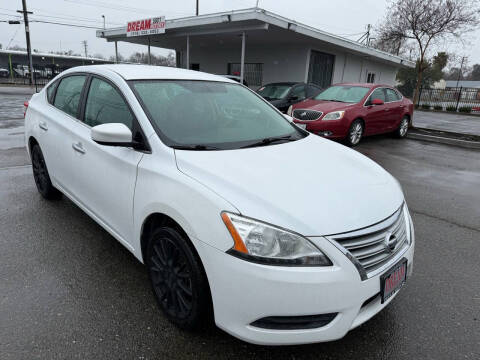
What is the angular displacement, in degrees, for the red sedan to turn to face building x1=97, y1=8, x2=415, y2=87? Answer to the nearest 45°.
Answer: approximately 90° to its right

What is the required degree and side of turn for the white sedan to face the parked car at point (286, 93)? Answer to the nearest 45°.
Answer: approximately 135° to its left

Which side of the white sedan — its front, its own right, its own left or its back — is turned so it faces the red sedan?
left

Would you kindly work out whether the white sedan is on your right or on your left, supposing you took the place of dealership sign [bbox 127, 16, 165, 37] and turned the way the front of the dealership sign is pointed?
on your left

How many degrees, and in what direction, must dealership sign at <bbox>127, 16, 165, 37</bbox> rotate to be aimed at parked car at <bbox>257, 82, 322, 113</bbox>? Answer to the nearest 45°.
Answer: approximately 90° to its left

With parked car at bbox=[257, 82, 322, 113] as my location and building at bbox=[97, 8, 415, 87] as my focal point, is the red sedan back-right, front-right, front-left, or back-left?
back-right

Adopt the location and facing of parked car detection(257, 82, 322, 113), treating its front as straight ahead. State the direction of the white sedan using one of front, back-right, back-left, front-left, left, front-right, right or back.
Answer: front-left

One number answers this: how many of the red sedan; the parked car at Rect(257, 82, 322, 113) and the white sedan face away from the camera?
0

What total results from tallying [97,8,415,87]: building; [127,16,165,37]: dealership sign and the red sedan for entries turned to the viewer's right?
0

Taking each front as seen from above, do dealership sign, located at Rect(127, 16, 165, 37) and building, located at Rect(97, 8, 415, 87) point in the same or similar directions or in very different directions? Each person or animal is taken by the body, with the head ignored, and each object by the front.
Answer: same or similar directions

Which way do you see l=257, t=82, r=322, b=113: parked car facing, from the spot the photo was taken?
facing the viewer and to the left of the viewer

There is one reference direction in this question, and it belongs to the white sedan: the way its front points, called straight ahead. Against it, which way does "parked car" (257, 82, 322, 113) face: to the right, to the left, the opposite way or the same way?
to the right

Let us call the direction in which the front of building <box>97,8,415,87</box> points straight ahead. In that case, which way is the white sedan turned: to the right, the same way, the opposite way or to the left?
to the left
